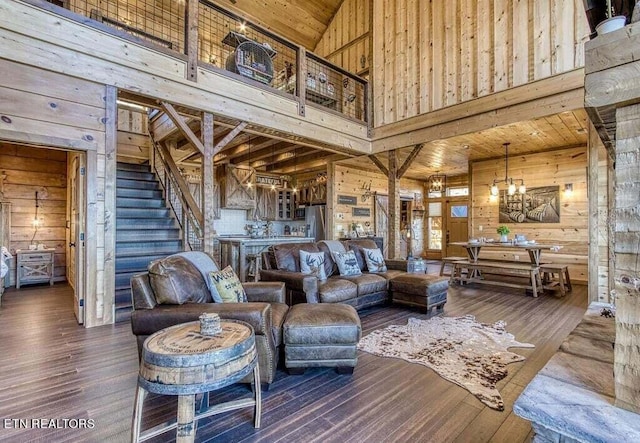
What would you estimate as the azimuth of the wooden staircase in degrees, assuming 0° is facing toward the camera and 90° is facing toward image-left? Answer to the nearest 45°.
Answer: approximately 0°

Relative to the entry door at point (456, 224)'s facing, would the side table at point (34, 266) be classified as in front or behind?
in front

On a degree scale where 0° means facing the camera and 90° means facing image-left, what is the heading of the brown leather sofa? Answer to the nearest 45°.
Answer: approximately 315°

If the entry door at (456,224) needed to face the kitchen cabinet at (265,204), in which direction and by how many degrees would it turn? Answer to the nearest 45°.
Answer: approximately 45° to its right

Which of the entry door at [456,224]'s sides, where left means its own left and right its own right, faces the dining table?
front

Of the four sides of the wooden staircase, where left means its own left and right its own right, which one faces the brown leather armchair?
front

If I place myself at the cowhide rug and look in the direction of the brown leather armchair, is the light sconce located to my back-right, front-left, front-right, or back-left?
back-right

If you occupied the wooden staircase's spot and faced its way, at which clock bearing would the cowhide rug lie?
The cowhide rug is roughly at 11 o'clock from the wooden staircase.

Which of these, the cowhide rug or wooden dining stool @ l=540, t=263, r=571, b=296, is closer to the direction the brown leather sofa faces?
the cowhide rug

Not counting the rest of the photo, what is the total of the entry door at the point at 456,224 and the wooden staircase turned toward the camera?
2

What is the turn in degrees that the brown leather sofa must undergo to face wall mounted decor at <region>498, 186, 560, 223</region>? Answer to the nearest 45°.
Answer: approximately 90° to its left

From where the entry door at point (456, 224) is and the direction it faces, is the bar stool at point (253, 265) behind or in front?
in front

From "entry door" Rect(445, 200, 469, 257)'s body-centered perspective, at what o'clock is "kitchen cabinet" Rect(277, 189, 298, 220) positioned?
The kitchen cabinet is roughly at 2 o'clock from the entry door.
